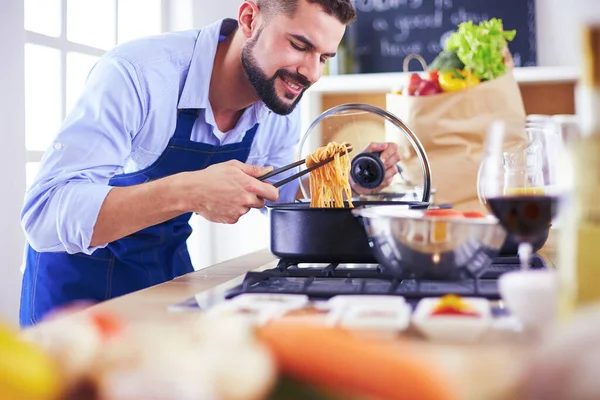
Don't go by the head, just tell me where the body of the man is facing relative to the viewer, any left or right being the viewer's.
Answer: facing the viewer and to the right of the viewer

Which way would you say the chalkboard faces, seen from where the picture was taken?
facing the viewer

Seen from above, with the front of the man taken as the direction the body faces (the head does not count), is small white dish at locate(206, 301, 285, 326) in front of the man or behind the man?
in front

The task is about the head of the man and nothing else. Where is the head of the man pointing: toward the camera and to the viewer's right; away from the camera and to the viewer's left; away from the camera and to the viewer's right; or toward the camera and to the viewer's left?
toward the camera and to the viewer's right

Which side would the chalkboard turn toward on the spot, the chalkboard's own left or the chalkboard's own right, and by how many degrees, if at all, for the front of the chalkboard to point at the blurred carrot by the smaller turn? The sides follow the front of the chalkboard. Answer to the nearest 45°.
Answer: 0° — it already faces it

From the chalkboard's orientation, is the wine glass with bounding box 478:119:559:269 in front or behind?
in front

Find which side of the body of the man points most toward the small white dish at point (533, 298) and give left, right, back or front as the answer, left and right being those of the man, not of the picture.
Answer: front

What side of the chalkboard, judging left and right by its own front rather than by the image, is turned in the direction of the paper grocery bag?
front
